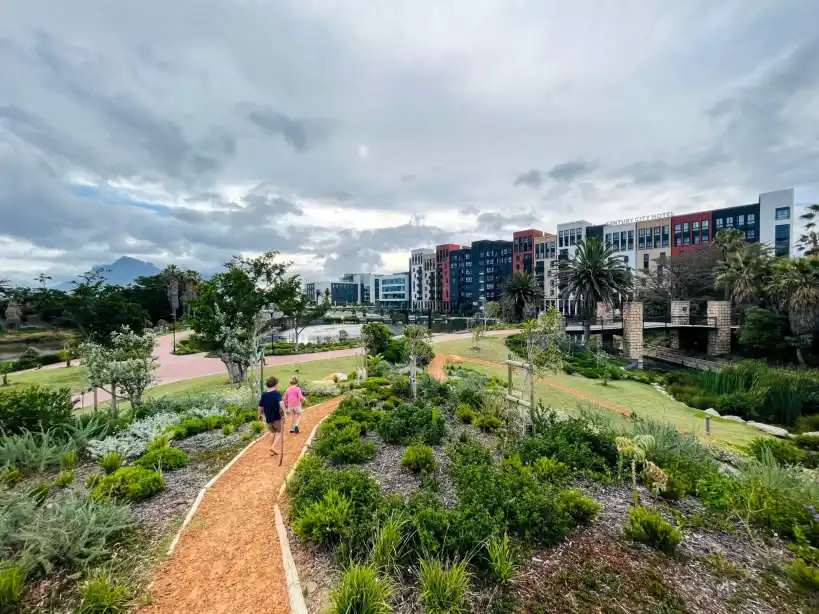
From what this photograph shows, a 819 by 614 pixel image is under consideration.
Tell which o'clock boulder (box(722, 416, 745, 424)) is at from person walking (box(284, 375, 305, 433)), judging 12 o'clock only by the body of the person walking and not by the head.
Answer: The boulder is roughly at 3 o'clock from the person walking.

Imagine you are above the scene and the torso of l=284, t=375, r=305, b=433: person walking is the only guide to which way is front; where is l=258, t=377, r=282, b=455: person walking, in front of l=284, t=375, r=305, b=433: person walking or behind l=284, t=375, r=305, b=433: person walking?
behind

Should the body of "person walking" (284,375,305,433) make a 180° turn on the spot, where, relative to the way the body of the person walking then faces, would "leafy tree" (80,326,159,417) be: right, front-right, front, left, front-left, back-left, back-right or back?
back-right

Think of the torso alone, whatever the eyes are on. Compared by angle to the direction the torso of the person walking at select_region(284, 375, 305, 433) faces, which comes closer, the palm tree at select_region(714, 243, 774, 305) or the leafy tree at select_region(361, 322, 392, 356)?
the leafy tree

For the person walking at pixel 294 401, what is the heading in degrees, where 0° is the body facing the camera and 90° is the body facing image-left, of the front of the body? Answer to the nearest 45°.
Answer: approximately 180°

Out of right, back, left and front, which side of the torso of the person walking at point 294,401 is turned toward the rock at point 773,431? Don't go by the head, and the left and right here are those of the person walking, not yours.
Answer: right

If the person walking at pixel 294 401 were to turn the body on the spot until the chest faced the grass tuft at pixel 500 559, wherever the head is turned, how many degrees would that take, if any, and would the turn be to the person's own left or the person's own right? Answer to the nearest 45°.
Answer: approximately 180°

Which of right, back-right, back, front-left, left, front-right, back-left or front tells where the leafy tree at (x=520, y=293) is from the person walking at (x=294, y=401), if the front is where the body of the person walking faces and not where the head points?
front-right

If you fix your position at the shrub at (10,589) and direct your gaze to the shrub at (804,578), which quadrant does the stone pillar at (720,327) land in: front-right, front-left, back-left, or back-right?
front-left

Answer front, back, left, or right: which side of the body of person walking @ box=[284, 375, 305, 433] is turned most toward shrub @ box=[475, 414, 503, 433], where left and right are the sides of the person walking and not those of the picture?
right

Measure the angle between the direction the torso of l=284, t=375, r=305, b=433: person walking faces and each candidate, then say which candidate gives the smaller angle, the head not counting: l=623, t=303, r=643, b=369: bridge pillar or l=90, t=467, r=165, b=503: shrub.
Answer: the bridge pillar

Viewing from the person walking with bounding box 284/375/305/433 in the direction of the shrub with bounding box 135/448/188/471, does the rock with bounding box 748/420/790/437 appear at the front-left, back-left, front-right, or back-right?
back-left

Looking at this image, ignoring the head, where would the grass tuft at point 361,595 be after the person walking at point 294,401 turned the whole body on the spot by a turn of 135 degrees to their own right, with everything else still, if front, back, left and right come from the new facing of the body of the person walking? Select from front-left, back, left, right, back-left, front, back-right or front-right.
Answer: front-right

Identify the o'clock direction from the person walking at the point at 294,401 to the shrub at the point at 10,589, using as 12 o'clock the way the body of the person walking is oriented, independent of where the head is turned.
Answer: The shrub is roughly at 7 o'clock from the person walking.
